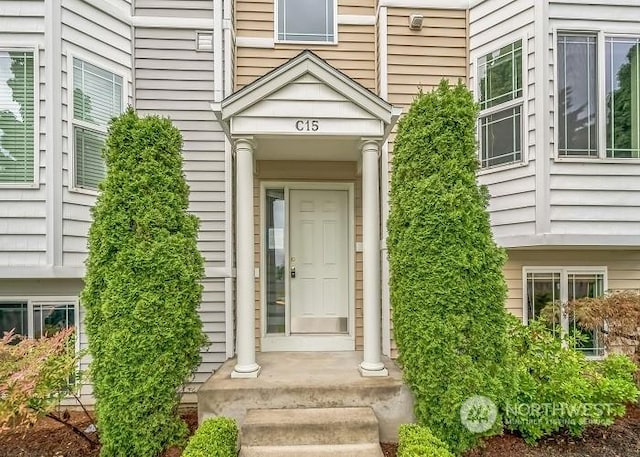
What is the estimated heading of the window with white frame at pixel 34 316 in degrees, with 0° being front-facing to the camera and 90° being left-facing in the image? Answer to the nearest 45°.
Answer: approximately 0°

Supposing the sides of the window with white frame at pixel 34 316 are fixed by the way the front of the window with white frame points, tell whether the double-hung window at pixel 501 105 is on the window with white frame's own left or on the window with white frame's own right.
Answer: on the window with white frame's own left

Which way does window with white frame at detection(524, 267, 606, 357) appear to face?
toward the camera

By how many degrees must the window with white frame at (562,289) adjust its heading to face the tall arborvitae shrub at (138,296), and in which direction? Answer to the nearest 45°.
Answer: approximately 45° to its right

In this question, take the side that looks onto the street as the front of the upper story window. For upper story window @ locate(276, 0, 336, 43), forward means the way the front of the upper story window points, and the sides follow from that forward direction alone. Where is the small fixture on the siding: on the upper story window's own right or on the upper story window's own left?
on the upper story window's own left

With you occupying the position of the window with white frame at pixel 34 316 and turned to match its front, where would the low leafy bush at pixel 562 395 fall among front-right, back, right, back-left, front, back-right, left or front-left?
front-left

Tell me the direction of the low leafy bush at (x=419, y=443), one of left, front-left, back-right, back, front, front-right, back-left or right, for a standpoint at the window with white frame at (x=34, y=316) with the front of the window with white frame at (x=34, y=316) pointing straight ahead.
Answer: front-left

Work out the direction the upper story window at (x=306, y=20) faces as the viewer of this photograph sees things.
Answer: facing the viewer

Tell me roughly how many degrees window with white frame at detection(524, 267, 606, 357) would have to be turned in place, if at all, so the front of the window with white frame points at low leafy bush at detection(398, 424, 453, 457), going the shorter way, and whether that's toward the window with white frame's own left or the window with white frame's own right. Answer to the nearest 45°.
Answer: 0° — it already faces it

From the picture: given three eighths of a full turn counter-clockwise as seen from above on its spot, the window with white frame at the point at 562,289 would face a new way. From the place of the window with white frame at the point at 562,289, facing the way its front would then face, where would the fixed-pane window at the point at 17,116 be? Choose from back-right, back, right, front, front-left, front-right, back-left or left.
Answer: back

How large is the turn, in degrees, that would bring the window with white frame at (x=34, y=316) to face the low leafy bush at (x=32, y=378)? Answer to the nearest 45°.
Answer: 0° — it already faces it

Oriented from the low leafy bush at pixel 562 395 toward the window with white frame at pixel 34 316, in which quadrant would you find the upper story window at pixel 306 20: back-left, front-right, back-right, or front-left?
front-right

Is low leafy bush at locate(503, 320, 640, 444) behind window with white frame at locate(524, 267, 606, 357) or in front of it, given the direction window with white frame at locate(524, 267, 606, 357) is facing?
in front
